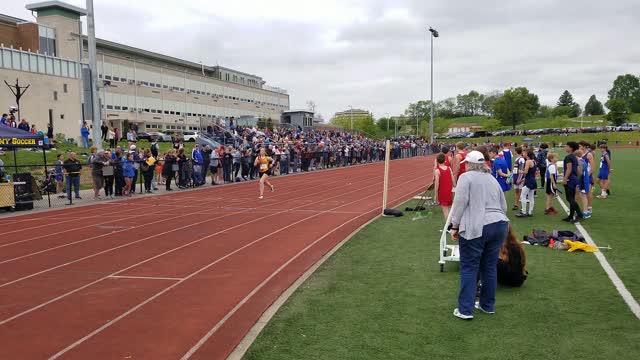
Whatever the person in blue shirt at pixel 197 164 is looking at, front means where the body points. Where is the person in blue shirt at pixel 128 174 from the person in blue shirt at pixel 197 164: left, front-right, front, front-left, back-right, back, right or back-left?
right

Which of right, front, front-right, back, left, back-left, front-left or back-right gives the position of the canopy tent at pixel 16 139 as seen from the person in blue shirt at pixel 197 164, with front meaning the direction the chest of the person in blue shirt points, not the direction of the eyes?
right

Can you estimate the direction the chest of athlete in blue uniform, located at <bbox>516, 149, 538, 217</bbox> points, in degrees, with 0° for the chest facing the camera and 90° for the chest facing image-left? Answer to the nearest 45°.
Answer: approximately 90°

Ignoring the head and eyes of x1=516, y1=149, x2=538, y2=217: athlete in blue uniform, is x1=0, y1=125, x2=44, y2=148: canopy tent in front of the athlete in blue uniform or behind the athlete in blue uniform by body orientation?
in front

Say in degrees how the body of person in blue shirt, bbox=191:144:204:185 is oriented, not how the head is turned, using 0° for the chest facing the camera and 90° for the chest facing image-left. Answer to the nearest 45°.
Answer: approximately 315°

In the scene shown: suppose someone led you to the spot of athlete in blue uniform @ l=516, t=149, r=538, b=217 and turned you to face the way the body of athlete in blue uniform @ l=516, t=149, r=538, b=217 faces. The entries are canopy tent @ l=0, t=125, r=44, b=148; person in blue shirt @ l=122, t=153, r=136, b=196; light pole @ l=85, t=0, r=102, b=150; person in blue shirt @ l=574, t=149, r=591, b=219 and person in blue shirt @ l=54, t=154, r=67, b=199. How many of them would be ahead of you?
4

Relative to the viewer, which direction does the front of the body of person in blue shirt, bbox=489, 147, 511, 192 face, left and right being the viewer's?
facing to the left of the viewer

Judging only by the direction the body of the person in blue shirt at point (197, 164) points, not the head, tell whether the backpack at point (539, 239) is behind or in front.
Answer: in front

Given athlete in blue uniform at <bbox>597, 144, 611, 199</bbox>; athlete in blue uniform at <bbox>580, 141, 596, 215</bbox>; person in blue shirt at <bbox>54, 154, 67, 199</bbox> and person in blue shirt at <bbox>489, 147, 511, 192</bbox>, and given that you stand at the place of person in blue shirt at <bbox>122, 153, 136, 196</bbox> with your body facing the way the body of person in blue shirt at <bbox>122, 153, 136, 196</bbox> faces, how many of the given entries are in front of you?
3

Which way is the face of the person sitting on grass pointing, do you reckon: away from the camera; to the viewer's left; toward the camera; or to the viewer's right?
away from the camera

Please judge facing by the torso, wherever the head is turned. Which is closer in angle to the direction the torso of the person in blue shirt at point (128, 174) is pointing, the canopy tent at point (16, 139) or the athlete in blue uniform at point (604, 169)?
the athlete in blue uniform
